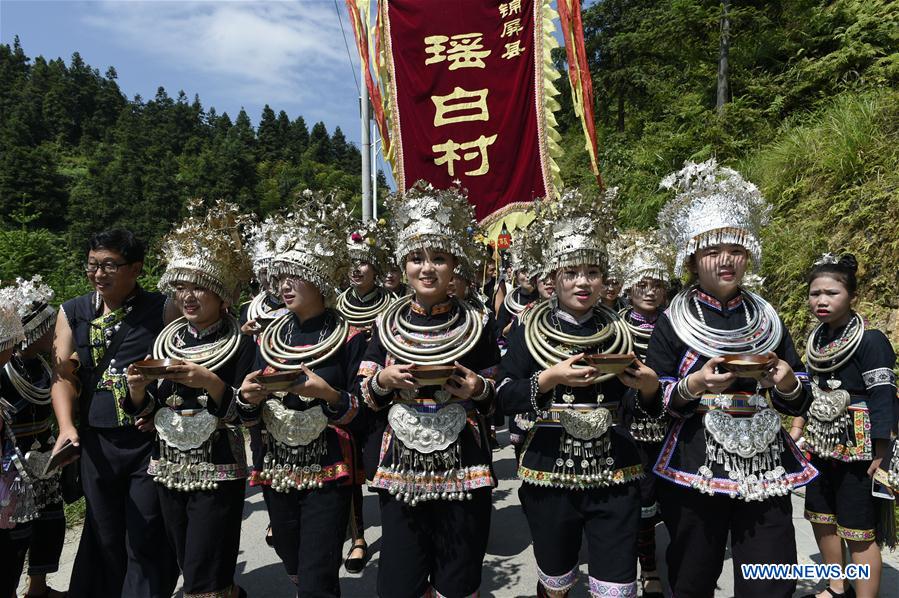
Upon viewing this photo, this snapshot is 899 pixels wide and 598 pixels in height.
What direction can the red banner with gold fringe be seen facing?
toward the camera

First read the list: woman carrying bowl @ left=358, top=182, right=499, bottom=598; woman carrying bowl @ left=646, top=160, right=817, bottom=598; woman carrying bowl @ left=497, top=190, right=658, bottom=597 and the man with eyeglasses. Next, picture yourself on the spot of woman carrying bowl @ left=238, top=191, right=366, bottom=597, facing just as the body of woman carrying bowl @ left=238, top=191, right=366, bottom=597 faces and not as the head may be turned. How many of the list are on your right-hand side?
1

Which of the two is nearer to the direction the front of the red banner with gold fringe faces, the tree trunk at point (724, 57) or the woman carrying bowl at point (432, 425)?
the woman carrying bowl

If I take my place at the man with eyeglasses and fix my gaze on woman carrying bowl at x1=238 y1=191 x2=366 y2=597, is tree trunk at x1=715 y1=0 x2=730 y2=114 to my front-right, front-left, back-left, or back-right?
front-left

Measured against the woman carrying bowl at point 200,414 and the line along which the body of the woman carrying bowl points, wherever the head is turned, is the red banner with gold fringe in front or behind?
behind

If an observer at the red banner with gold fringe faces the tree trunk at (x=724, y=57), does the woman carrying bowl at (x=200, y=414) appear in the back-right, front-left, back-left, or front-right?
back-right

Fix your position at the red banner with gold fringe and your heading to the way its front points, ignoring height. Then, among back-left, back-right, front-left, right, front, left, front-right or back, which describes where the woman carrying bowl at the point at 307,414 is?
front

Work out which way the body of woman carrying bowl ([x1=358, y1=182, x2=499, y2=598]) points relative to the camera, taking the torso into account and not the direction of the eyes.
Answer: toward the camera

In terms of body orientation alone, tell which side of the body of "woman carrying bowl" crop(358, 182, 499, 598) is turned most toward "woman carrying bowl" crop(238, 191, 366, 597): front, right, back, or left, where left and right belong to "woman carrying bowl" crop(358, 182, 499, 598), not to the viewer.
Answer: right

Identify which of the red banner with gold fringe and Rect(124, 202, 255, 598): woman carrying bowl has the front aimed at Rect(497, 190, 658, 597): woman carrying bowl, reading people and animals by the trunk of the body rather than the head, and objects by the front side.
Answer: the red banner with gold fringe

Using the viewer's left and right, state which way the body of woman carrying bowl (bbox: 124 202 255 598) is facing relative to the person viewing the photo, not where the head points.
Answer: facing the viewer and to the left of the viewer

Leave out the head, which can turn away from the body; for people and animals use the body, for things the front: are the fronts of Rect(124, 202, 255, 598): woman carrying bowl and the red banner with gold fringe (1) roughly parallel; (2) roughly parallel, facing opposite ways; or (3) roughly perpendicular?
roughly parallel

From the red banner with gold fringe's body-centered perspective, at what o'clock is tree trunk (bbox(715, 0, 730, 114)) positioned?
The tree trunk is roughly at 8 o'clock from the red banner with gold fringe.

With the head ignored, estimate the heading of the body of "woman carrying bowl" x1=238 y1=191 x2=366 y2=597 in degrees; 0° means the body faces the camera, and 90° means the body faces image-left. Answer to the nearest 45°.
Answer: approximately 45°

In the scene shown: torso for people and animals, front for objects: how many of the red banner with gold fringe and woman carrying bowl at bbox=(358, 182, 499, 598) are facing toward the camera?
2

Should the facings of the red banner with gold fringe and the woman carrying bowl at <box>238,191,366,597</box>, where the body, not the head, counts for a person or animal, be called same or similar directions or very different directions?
same or similar directions

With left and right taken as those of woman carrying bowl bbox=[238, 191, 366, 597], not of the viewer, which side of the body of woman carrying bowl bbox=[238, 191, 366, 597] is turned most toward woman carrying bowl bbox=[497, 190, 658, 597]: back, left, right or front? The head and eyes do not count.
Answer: left

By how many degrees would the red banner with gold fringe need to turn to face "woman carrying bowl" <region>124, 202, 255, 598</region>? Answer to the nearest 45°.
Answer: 0° — it already faces them
